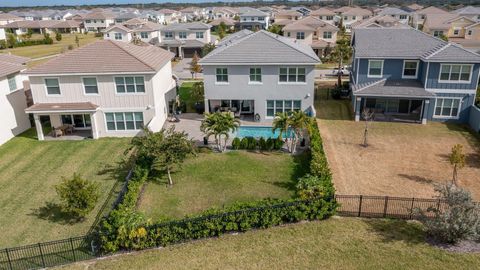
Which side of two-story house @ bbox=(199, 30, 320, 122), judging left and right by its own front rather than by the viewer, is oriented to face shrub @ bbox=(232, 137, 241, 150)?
back

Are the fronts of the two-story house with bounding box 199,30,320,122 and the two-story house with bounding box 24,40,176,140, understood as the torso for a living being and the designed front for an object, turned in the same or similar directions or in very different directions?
same or similar directions

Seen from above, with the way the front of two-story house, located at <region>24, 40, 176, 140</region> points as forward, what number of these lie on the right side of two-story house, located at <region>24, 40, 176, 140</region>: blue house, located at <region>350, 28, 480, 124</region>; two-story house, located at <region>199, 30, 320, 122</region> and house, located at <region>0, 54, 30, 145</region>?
2

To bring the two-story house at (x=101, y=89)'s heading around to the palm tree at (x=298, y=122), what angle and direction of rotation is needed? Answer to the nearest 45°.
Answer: approximately 135° to its right

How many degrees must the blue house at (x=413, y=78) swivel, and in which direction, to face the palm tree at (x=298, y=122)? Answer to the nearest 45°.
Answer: approximately 135° to its left

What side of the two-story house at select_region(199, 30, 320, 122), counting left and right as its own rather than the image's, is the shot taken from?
back

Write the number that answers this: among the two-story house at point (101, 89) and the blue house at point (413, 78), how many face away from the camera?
2

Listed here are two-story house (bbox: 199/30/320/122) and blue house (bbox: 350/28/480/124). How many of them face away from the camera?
2

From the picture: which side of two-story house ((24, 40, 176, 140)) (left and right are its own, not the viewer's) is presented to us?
back

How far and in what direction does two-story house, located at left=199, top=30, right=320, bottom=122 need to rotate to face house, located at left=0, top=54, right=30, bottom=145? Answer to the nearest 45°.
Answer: approximately 90° to its left

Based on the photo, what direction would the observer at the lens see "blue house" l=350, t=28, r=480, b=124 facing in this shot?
facing away from the viewer

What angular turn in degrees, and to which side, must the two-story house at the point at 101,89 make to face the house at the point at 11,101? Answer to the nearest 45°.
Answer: approximately 45° to its left

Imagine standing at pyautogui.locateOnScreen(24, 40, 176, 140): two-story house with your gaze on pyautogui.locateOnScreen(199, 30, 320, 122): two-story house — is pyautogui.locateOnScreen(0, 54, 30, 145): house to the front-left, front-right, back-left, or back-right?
back-left
